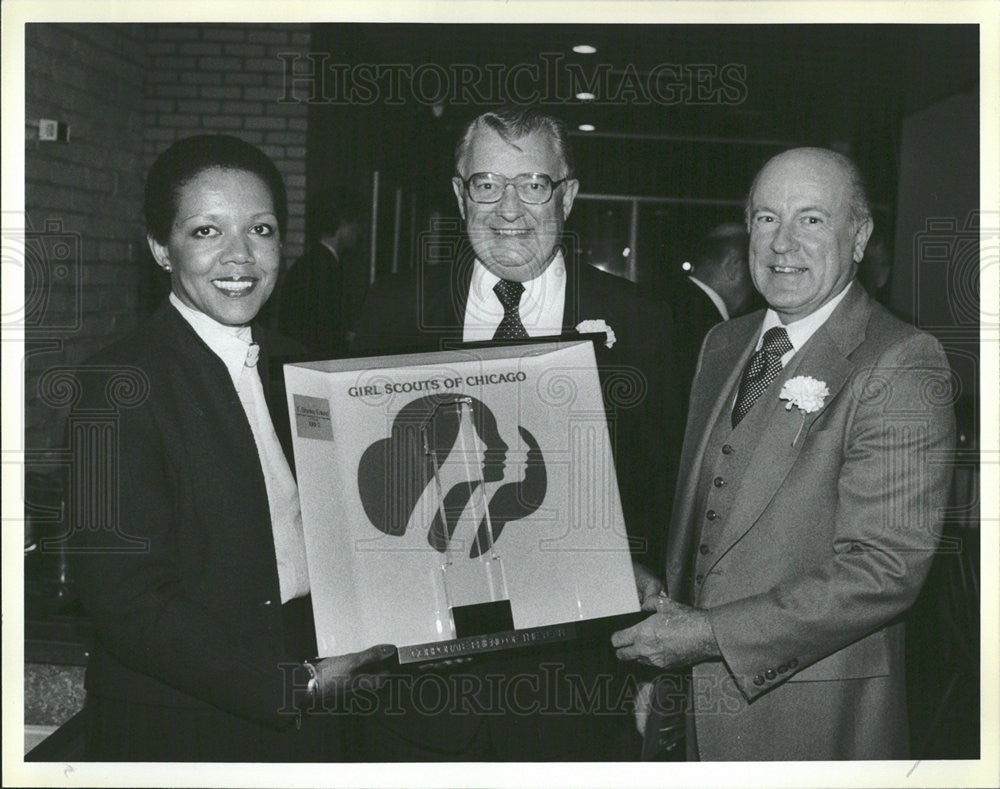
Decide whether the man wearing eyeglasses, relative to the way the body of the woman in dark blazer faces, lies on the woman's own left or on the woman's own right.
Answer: on the woman's own left

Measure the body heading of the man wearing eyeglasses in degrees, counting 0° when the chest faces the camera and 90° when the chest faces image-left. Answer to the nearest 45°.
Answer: approximately 0°

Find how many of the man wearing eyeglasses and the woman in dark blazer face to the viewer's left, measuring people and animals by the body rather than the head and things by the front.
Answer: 0

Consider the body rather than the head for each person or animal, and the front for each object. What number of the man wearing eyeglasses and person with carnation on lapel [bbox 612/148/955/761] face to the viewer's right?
0

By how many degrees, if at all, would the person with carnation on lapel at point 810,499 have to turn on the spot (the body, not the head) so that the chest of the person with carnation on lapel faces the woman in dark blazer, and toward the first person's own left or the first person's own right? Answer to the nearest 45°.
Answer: approximately 45° to the first person's own right
